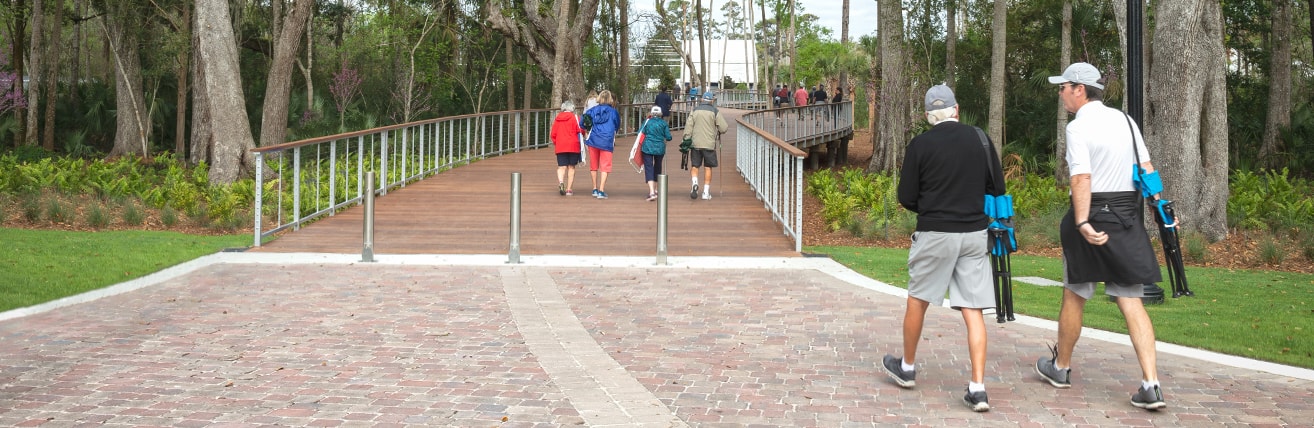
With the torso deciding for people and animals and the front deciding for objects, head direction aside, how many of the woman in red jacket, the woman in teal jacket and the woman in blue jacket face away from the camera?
3

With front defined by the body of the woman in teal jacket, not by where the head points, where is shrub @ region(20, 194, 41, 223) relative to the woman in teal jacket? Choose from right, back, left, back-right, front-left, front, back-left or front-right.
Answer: left

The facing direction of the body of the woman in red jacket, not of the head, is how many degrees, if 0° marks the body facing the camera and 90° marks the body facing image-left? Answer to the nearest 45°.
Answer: approximately 180°

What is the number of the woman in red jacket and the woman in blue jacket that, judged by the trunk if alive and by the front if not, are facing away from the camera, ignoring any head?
2

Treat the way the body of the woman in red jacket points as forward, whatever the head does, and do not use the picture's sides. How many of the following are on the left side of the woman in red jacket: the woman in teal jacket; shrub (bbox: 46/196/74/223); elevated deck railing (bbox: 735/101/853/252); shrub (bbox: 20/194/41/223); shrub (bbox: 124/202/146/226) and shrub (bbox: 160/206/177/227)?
4

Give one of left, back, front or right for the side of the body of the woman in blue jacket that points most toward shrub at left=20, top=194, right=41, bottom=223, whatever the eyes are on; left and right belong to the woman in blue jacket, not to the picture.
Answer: left

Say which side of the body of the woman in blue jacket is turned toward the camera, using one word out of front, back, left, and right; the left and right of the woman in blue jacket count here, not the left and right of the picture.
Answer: back

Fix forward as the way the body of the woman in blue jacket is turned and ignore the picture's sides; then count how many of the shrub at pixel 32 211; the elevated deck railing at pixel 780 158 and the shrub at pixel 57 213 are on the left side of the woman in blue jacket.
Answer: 2

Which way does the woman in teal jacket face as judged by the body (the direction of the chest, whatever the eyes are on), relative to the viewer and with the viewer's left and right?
facing away from the viewer
